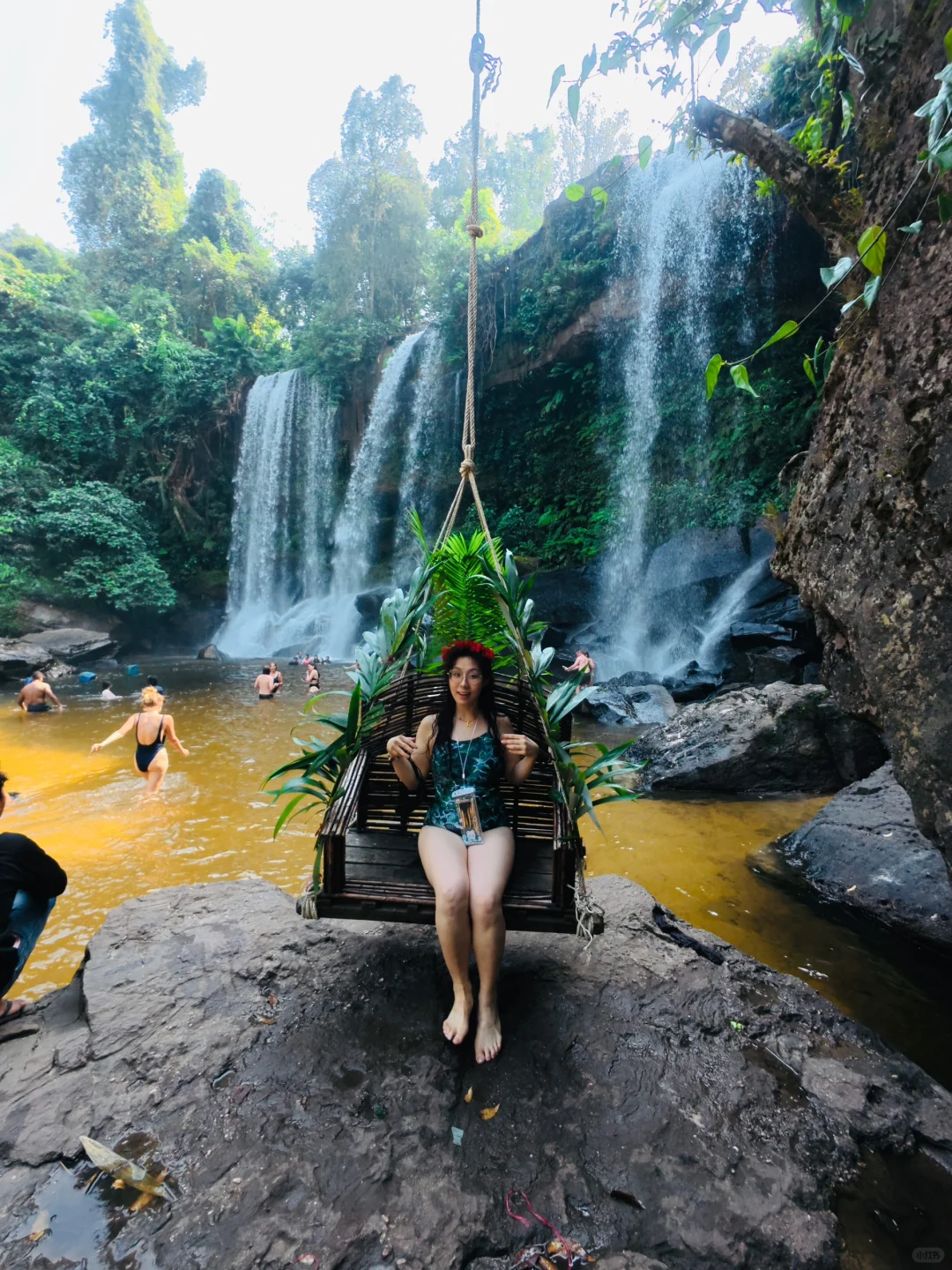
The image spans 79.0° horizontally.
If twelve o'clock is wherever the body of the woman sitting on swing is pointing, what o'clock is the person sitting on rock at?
The person sitting on rock is roughly at 3 o'clock from the woman sitting on swing.

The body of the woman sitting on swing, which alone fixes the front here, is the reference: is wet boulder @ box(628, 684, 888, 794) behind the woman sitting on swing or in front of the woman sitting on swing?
behind

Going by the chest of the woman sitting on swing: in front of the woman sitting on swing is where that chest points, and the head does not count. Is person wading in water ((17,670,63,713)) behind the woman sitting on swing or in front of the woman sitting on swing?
behind

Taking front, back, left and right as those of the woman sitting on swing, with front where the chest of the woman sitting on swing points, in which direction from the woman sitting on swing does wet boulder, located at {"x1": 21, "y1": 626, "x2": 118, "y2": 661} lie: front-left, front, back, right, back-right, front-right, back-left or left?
back-right

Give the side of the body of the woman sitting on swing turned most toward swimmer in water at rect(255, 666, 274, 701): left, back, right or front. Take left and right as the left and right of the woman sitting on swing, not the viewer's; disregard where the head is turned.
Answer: back

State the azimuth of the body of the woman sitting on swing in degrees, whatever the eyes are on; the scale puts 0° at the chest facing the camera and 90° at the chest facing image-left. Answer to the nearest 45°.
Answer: approximately 0°

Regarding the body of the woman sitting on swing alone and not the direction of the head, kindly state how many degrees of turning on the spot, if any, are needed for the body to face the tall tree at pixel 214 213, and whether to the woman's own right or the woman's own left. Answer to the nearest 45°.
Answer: approximately 135° to the woman's own right

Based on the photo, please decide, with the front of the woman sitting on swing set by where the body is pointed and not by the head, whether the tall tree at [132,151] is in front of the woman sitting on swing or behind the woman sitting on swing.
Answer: behind

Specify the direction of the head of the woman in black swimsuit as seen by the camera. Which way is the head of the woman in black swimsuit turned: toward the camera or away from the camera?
away from the camera

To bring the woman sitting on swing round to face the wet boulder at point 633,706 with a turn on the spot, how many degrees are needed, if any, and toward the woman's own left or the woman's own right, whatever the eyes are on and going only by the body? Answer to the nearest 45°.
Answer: approximately 180°
